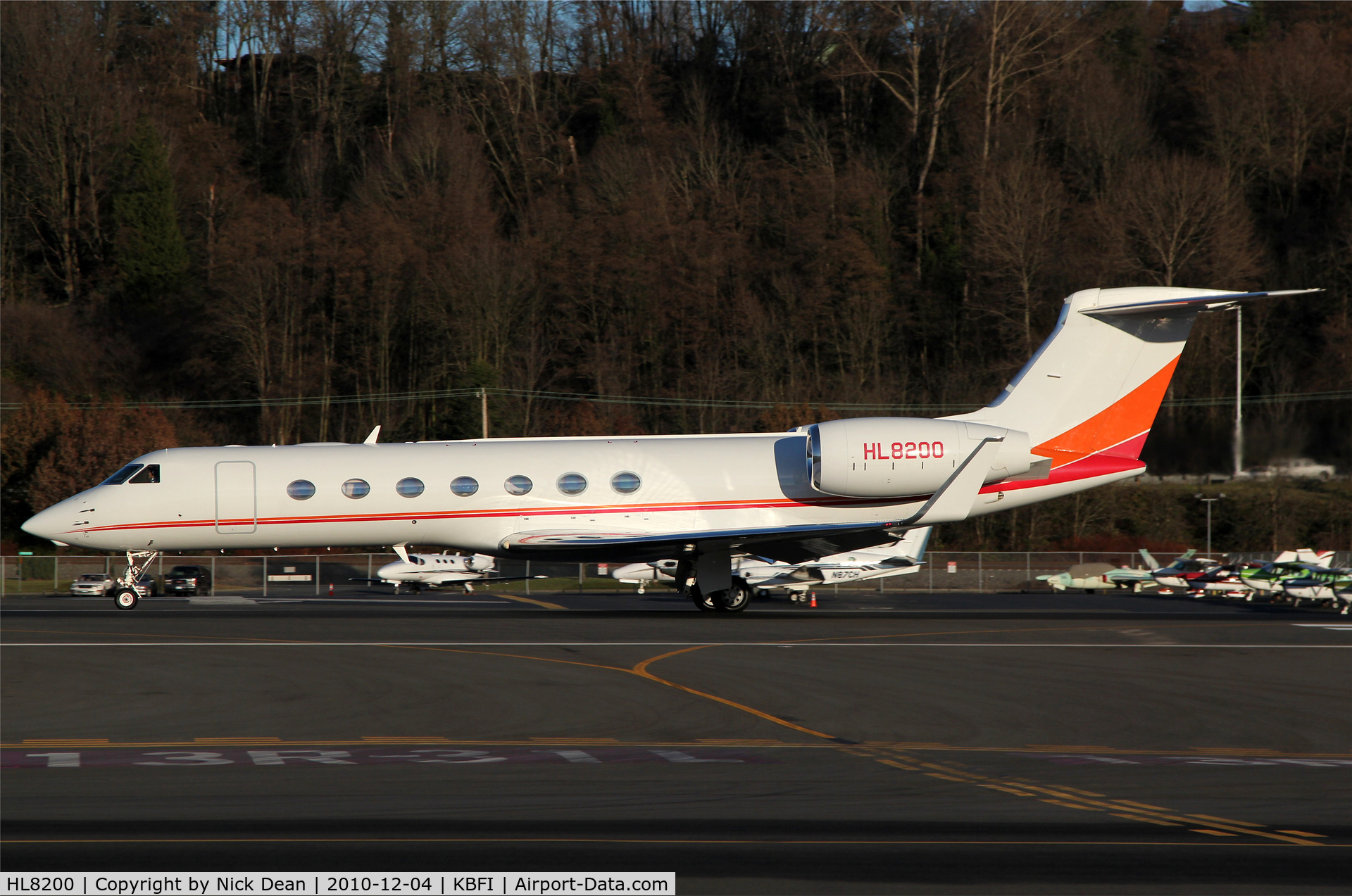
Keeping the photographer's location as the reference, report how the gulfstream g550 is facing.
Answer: facing to the left of the viewer

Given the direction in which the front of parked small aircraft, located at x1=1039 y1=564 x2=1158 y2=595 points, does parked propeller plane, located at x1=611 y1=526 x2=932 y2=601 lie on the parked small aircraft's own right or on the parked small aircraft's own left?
on the parked small aircraft's own left

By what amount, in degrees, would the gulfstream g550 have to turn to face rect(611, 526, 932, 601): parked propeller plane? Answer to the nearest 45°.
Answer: approximately 135° to its right

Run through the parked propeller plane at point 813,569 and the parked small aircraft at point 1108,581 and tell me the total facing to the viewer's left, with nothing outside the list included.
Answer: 2

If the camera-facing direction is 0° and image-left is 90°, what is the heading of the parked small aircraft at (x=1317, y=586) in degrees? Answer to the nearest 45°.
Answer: approximately 45°

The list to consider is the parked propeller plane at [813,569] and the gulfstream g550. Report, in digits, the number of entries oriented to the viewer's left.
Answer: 2

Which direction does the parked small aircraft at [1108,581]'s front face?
to the viewer's left

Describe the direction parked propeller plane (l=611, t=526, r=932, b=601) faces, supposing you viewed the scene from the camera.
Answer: facing to the left of the viewer
